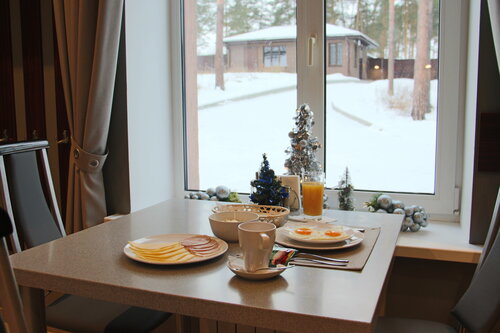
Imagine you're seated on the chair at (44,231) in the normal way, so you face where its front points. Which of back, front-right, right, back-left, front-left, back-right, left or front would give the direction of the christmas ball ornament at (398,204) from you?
front-left

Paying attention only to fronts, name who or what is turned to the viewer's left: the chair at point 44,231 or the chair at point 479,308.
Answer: the chair at point 479,308

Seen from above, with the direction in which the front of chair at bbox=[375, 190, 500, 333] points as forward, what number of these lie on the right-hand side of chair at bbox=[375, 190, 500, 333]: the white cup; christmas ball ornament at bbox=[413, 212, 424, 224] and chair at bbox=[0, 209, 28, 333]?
1

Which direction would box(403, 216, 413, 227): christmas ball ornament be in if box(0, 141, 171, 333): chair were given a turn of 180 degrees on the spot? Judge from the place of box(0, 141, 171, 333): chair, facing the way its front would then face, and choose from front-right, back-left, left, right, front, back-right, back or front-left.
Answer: back-right

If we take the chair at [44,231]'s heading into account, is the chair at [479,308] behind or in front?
in front

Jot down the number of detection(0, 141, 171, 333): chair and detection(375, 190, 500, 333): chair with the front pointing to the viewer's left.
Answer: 1

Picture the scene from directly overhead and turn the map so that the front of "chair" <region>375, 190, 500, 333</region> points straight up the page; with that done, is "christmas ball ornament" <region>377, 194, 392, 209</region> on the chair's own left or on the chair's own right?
on the chair's own right

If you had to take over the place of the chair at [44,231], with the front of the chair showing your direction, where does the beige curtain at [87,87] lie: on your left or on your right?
on your left

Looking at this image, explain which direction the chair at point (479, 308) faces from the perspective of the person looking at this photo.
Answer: facing to the left of the viewer

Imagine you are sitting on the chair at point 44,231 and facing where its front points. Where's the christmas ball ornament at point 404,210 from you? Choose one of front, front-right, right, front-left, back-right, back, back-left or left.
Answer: front-left

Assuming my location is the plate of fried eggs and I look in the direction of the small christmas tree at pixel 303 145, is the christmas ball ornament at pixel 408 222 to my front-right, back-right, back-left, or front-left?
front-right

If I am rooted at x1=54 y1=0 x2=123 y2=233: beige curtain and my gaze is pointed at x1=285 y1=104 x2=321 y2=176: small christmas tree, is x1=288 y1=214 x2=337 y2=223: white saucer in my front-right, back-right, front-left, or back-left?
front-right

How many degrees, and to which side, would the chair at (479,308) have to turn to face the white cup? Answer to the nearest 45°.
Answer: approximately 45° to its left

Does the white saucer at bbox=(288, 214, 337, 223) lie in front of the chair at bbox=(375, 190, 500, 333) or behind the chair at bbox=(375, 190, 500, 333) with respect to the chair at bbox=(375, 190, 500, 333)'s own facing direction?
in front

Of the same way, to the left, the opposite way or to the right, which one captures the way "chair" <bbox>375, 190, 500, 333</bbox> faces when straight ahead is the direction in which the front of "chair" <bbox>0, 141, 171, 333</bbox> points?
the opposite way

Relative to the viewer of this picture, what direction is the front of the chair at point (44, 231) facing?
facing the viewer and to the right of the viewer

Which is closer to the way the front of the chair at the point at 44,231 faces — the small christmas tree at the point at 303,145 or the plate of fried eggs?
the plate of fried eggs
